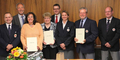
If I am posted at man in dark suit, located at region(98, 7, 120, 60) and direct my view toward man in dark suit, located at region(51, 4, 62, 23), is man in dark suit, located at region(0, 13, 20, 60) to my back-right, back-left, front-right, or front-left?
front-left

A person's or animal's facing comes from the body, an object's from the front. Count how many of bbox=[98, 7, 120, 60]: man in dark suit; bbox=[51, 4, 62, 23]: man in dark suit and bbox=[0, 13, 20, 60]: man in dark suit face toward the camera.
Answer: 3

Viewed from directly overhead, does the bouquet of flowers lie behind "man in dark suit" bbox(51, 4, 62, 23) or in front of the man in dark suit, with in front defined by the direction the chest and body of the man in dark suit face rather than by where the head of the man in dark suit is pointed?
in front

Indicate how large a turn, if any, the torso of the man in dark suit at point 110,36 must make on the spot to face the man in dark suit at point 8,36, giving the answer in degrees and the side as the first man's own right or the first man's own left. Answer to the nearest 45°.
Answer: approximately 90° to the first man's own right

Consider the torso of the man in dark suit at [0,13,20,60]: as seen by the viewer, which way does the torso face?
toward the camera

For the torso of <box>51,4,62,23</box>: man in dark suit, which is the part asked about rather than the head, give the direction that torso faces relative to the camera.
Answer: toward the camera

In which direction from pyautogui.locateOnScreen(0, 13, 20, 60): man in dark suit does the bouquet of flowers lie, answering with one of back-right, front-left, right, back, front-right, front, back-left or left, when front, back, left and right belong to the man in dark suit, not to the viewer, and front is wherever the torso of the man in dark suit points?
front

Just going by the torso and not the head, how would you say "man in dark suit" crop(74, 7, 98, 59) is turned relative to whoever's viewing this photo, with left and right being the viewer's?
facing the viewer and to the left of the viewer

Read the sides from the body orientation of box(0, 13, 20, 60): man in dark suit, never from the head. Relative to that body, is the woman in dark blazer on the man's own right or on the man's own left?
on the man's own left

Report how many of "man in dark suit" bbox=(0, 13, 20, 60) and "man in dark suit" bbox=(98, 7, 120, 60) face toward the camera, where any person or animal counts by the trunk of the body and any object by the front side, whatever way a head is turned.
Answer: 2

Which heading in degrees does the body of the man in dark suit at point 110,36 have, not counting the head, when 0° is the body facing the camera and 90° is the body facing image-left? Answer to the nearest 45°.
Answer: approximately 0°

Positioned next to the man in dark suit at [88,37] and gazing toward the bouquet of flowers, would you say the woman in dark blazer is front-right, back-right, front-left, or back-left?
front-right

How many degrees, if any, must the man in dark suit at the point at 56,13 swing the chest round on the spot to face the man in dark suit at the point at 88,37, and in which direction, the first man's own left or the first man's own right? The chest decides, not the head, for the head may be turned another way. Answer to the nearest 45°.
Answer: approximately 45° to the first man's own left

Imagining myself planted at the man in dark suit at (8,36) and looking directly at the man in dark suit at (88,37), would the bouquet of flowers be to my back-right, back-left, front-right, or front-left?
front-right

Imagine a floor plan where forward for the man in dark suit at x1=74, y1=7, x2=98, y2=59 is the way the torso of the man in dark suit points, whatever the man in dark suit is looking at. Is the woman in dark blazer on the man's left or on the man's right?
on the man's right

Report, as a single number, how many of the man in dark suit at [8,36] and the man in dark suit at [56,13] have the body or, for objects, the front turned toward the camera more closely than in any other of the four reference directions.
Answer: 2
